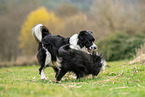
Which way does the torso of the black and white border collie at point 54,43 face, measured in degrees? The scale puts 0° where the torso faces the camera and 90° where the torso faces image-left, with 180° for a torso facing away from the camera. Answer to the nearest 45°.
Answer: approximately 270°
